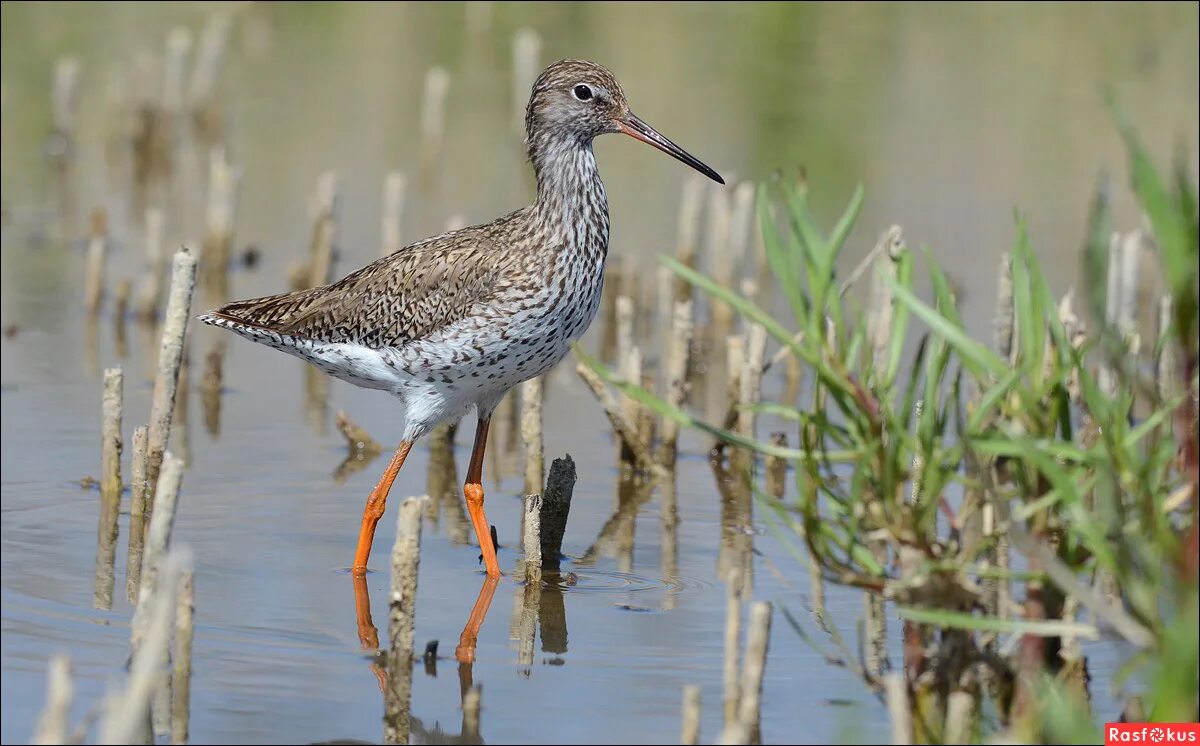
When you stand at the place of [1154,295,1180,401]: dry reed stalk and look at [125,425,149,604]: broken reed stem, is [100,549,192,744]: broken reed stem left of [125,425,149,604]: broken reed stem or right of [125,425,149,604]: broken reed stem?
left

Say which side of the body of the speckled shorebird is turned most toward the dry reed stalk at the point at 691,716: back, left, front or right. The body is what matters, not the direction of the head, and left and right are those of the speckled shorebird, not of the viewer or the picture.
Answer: right

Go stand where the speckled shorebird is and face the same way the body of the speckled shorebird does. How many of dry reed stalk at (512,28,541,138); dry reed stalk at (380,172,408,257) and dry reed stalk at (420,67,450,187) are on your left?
3

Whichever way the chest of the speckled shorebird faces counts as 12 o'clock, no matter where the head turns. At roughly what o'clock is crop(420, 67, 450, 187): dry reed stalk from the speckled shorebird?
The dry reed stalk is roughly at 9 o'clock from the speckled shorebird.

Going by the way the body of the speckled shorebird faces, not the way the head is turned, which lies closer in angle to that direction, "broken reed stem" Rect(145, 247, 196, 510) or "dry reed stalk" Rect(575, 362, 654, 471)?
the dry reed stalk

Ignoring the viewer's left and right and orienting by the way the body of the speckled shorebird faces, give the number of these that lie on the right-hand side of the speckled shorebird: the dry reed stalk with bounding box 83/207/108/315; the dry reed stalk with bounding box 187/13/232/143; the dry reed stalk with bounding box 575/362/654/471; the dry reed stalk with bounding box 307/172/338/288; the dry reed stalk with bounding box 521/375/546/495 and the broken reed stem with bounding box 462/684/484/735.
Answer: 1

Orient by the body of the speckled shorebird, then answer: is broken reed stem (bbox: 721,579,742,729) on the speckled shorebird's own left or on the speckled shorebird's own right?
on the speckled shorebird's own right

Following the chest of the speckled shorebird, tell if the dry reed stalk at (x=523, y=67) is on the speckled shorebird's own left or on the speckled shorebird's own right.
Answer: on the speckled shorebird's own left

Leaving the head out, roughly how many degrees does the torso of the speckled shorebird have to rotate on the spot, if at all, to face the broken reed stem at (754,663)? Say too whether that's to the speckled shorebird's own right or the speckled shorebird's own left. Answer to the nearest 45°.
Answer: approximately 90° to the speckled shorebird's own right

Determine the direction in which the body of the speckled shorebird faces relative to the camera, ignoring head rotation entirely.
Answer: to the viewer's right

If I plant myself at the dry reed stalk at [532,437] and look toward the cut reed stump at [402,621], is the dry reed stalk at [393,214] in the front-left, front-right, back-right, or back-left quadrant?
back-right

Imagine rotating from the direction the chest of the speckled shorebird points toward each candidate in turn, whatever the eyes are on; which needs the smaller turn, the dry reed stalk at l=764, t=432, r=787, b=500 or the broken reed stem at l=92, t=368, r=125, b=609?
the dry reed stalk

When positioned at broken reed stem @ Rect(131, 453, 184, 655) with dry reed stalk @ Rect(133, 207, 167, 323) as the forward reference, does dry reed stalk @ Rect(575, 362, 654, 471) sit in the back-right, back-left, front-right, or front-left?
front-right

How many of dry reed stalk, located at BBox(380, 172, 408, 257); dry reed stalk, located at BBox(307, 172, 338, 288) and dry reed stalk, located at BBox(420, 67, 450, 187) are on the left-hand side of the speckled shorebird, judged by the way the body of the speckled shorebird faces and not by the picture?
3

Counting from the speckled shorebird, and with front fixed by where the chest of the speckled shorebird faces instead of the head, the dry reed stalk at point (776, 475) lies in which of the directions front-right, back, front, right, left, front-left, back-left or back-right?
front-left

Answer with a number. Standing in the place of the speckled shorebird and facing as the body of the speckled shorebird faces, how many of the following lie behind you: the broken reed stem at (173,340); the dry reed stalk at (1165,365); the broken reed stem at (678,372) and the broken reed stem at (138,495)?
2

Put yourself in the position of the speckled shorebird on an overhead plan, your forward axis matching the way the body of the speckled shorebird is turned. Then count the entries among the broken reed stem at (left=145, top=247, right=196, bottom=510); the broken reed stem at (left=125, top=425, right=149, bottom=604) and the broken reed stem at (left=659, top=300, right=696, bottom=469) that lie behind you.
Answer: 2
